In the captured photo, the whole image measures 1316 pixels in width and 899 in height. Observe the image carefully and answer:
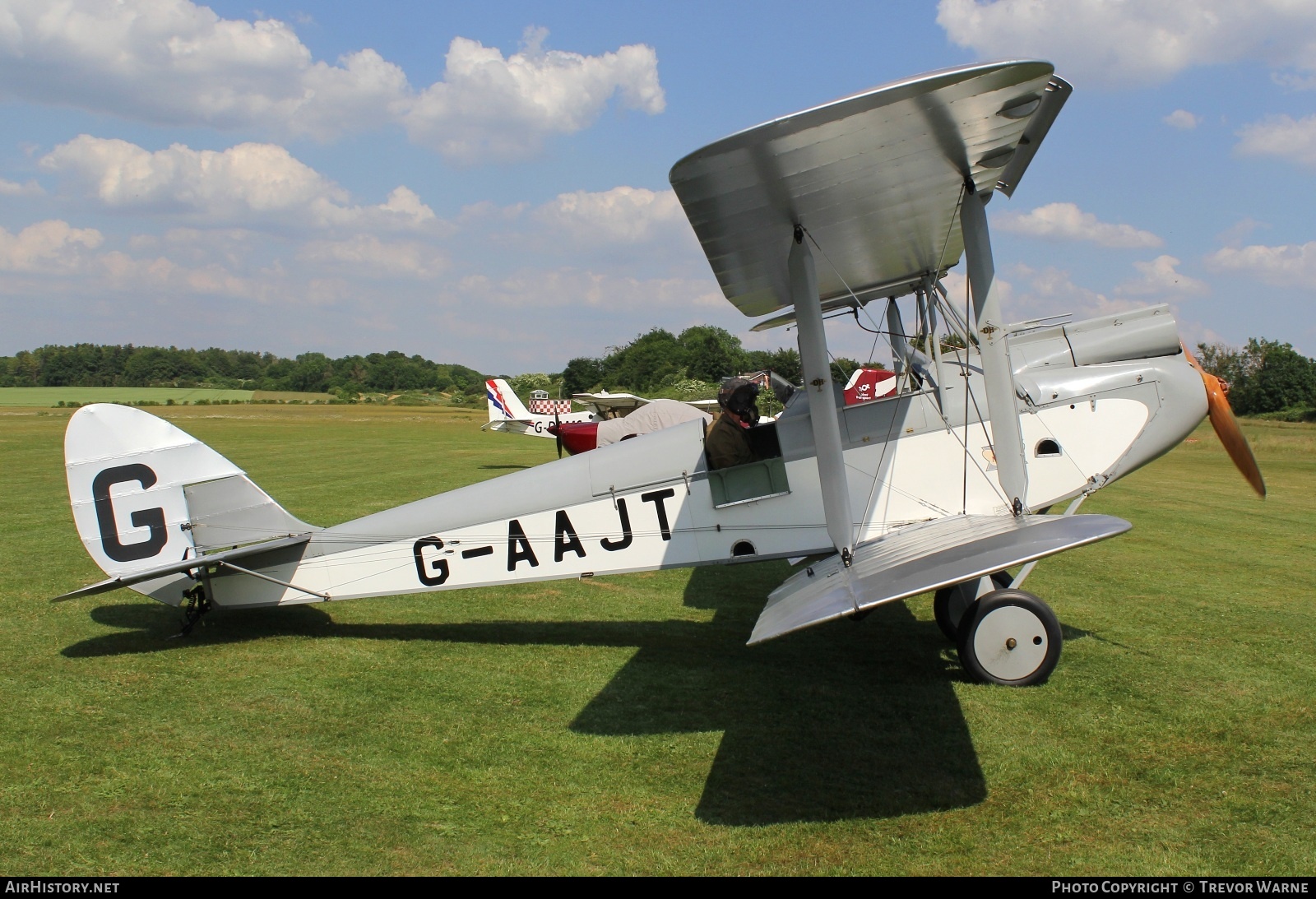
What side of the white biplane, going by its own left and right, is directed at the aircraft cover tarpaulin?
left

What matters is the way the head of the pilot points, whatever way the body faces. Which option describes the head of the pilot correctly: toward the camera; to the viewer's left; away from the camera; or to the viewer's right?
to the viewer's right

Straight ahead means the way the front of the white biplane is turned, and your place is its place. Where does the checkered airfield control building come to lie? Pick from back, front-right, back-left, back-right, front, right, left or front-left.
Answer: left

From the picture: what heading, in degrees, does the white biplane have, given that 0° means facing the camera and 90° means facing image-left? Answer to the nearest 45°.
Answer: approximately 270°

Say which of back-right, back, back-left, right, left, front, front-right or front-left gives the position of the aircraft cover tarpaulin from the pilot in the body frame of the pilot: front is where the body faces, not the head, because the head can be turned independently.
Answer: left

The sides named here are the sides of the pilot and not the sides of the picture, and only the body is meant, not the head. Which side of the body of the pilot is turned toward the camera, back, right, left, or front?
right
